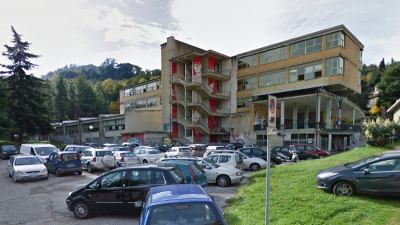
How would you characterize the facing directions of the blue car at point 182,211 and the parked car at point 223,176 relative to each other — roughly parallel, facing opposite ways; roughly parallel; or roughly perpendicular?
roughly perpendicular

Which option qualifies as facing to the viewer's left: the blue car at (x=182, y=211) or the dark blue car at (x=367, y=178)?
the dark blue car

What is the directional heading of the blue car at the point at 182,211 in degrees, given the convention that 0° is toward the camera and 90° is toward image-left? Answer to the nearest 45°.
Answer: approximately 180°

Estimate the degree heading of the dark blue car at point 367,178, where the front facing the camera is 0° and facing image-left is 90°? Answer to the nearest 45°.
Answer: approximately 90°

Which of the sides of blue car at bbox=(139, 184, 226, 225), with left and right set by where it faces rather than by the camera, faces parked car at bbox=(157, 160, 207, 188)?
front
